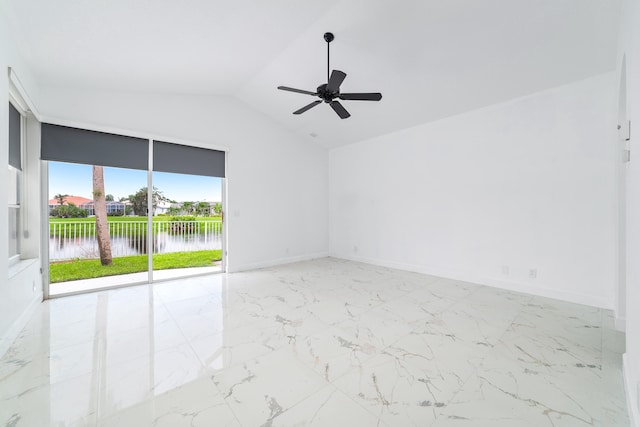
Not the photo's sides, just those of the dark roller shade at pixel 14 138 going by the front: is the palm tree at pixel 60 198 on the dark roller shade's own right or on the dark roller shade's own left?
on the dark roller shade's own left

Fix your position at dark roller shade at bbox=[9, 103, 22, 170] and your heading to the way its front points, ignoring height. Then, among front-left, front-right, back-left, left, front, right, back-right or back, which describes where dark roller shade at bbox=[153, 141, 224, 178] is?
front

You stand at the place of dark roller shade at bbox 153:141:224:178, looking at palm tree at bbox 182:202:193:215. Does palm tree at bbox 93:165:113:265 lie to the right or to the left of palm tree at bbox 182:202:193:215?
left

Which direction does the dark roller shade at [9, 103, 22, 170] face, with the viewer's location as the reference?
facing to the right of the viewer

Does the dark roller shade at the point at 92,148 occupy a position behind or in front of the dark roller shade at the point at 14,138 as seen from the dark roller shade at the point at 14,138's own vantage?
in front

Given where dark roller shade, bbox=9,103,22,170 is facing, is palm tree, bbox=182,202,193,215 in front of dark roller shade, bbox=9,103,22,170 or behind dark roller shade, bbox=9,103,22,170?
in front
